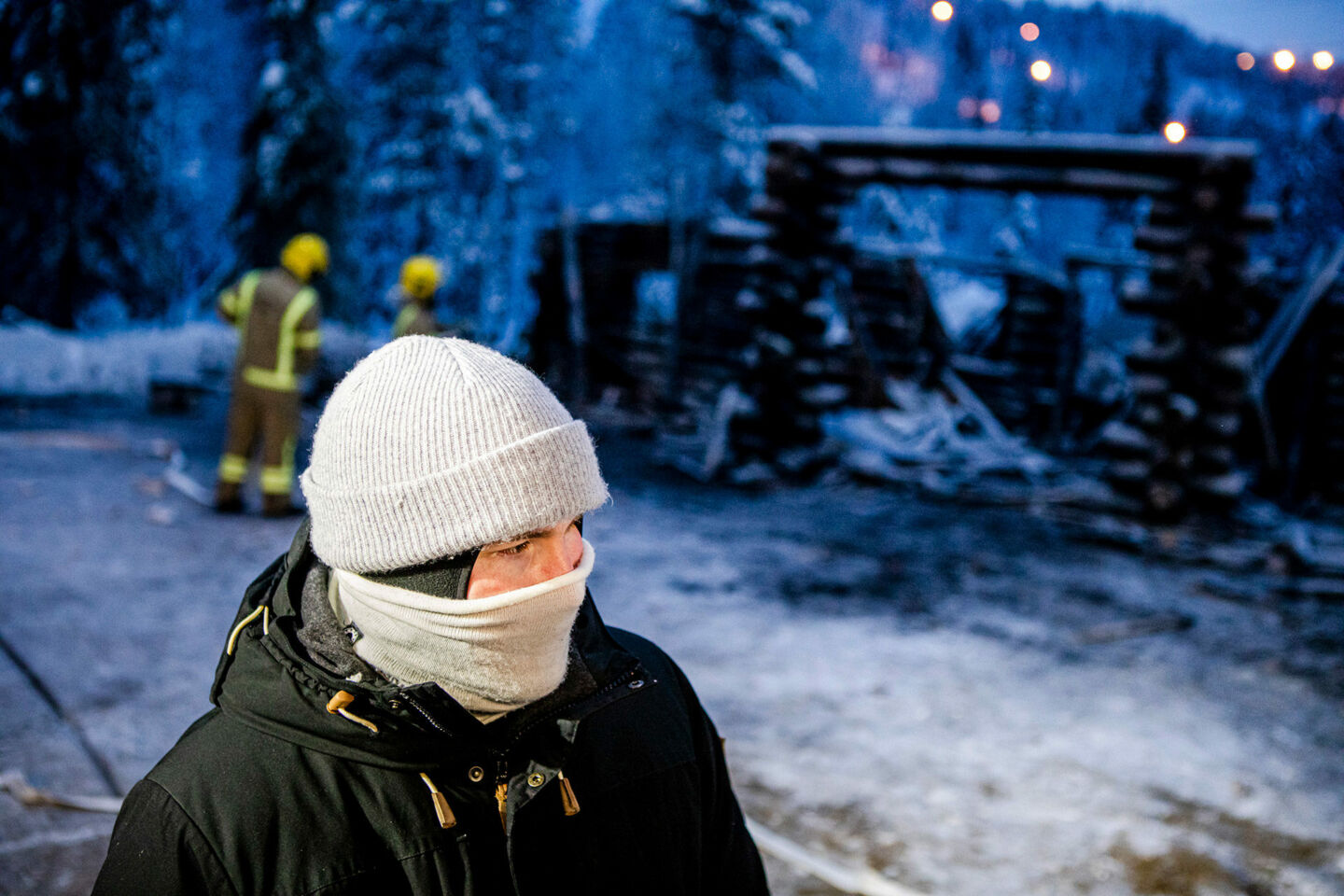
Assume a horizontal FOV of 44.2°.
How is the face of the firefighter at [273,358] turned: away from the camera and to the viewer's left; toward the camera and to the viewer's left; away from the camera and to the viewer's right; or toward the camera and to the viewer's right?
away from the camera and to the viewer's right

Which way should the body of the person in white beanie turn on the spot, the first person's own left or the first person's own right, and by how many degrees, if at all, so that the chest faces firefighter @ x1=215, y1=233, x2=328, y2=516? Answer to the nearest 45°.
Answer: approximately 135° to the first person's own left

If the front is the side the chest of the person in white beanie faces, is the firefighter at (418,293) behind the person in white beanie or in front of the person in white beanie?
behind

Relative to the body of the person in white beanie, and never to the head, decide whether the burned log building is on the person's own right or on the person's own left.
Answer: on the person's own left

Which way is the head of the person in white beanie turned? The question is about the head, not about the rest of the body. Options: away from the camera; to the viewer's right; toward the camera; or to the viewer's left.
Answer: to the viewer's right

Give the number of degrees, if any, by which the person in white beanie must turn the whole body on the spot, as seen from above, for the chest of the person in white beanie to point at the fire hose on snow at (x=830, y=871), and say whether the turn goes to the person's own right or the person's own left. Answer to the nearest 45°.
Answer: approximately 90° to the person's own left

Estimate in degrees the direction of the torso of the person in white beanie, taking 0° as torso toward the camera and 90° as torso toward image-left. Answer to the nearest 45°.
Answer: approximately 315°
